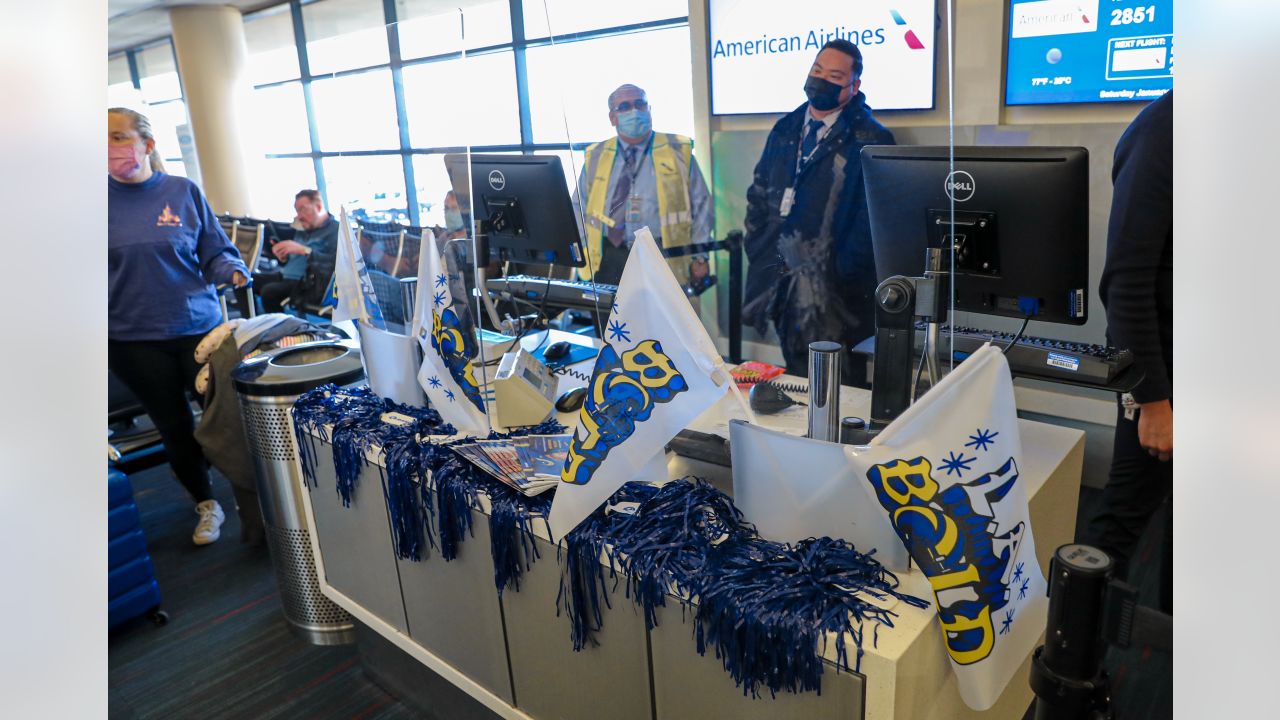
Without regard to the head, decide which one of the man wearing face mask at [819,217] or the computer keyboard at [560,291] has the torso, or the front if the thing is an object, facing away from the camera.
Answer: the computer keyboard

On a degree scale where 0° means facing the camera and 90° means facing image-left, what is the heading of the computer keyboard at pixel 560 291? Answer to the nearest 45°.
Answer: approximately 180°

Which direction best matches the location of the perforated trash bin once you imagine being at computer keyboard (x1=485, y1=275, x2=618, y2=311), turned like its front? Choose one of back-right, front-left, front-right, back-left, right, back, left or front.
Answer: left

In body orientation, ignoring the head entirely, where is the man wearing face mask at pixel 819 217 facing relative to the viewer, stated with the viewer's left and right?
facing the viewer and to the left of the viewer

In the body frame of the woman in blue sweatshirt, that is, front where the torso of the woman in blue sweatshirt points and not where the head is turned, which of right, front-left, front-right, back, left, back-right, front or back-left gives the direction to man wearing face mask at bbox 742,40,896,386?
front-left

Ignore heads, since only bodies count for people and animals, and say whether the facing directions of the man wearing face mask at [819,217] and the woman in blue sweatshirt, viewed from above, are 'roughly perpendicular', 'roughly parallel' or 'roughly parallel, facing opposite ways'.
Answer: roughly perpendicular

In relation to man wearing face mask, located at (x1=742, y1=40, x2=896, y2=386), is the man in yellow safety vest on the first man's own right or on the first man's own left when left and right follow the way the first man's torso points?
on the first man's own right

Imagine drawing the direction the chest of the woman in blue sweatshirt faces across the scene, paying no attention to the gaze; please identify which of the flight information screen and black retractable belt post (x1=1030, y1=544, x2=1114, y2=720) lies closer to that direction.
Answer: the black retractable belt post

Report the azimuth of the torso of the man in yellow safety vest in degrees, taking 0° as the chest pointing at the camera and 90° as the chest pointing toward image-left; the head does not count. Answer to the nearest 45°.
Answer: approximately 0°
